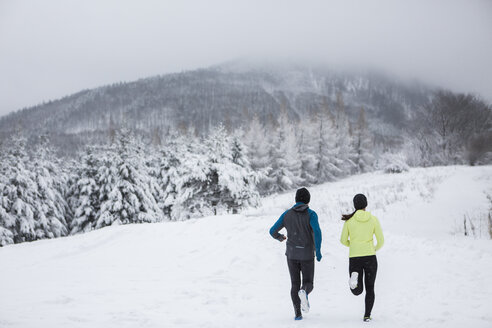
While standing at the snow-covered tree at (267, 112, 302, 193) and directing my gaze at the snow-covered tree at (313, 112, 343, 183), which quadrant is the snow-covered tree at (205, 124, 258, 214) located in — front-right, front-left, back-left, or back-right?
back-right

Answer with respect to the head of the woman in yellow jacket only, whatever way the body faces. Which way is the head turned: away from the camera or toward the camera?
away from the camera

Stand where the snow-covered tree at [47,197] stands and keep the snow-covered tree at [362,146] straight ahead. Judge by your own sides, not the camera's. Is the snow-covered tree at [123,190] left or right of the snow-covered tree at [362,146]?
right

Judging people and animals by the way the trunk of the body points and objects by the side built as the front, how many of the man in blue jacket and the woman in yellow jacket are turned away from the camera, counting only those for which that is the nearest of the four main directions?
2

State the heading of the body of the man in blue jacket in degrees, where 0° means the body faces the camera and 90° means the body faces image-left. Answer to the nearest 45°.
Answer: approximately 180°

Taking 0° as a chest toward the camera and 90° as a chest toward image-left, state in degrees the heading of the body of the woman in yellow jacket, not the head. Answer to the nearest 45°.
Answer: approximately 180°
